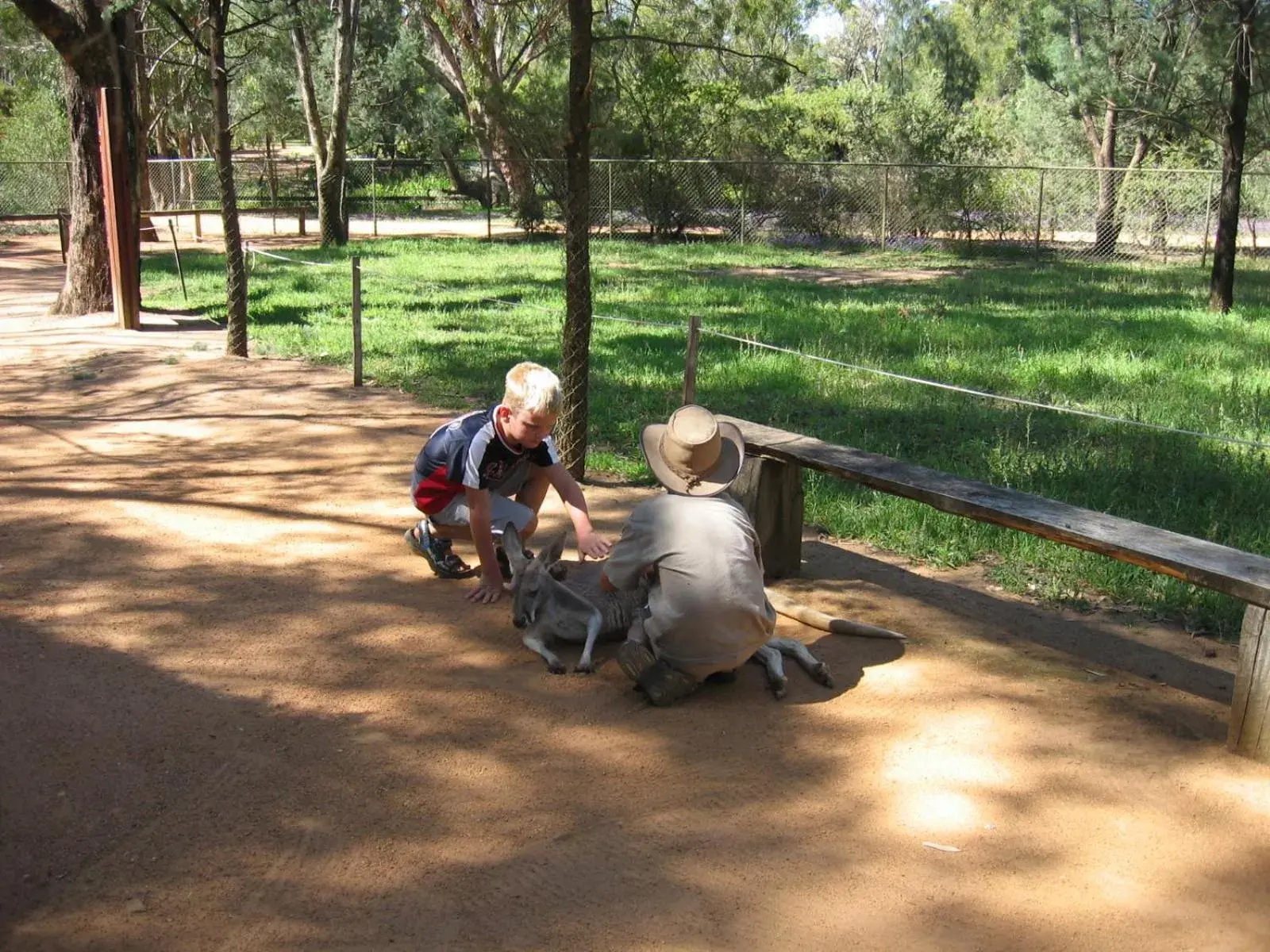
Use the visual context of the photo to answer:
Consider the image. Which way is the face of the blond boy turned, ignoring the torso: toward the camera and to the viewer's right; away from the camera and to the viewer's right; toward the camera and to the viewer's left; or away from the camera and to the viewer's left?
toward the camera and to the viewer's right

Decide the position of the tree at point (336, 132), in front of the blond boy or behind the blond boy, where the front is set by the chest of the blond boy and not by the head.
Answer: behind

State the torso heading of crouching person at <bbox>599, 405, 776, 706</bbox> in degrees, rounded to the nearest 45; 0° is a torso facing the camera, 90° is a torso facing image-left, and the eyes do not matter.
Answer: approximately 180°

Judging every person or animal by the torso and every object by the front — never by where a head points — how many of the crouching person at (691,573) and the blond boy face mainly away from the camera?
1

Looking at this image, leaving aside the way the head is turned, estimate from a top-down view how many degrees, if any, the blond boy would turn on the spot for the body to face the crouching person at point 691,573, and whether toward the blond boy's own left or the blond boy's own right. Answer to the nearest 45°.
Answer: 0° — they already face them

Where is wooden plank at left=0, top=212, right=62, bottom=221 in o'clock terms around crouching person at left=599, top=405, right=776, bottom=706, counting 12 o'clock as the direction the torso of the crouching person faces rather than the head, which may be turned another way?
The wooden plank is roughly at 11 o'clock from the crouching person.

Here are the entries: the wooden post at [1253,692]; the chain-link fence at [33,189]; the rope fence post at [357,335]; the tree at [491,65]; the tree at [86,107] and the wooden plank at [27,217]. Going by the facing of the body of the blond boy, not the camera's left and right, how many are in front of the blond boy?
1

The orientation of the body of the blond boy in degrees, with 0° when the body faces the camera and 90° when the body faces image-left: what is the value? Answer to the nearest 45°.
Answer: approximately 315°

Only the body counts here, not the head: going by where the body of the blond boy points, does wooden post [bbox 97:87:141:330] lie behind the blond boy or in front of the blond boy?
behind

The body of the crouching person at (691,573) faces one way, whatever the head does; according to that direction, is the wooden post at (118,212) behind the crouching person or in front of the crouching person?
in front

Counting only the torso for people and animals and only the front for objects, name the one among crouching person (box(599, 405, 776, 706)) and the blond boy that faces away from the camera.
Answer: the crouching person

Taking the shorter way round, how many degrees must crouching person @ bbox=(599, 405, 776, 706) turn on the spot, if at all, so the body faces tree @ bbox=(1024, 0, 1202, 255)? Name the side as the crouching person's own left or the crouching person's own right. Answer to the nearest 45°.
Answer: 0° — they already face it

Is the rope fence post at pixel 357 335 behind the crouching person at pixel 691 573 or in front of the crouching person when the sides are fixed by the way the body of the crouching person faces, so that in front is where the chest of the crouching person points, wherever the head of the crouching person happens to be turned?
in front

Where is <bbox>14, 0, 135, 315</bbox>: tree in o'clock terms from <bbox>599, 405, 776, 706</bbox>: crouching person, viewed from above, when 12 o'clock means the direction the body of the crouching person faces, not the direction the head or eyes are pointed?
The tree is roughly at 11 o'clock from the crouching person.

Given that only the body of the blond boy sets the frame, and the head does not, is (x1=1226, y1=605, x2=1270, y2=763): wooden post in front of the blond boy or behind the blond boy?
in front

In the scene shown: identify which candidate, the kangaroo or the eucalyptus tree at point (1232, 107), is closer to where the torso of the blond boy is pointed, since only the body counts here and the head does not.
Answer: the kangaroo

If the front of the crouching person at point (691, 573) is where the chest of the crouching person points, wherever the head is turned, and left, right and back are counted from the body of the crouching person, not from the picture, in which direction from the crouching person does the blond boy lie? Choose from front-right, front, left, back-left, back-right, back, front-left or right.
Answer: front-left
